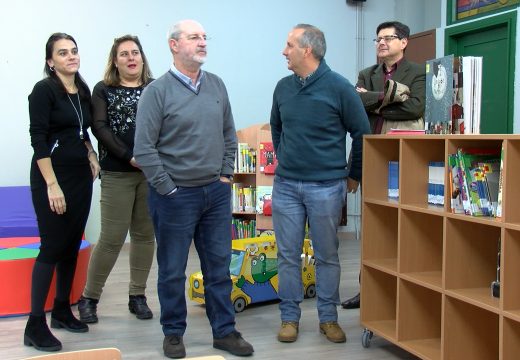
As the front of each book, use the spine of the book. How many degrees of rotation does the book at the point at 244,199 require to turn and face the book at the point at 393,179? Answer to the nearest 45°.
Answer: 0° — it already faces it

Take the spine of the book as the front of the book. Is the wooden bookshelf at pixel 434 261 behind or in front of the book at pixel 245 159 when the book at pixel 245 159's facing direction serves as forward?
in front

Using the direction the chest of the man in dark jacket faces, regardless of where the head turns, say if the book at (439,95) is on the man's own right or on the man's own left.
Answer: on the man's own left

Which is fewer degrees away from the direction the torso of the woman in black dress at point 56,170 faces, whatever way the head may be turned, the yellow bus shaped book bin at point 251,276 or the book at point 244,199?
the yellow bus shaped book bin

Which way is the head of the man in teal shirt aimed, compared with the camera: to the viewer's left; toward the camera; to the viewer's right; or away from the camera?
to the viewer's left

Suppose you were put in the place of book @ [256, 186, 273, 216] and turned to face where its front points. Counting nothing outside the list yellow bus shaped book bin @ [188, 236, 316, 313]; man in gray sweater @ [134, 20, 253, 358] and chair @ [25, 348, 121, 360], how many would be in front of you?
3

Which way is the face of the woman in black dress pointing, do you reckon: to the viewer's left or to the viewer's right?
to the viewer's right

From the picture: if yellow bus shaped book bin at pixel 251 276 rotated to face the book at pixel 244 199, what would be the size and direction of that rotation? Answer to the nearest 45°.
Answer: approximately 135° to its right
